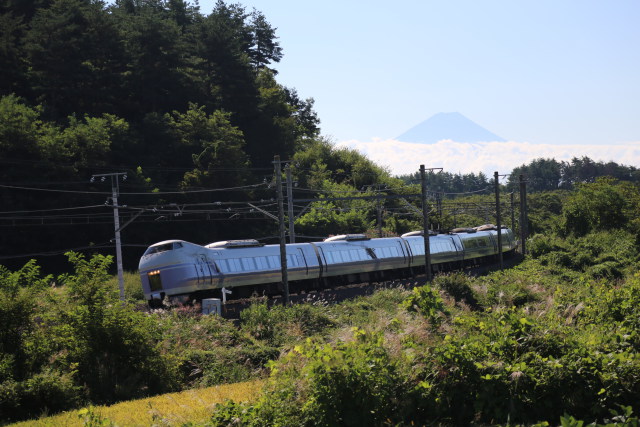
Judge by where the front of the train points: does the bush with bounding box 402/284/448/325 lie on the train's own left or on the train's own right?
on the train's own left

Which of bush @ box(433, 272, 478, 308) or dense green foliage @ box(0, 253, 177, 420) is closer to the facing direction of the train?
the dense green foliage

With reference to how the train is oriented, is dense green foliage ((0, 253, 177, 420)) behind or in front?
in front

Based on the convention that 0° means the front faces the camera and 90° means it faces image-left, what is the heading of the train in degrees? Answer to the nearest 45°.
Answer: approximately 45°
